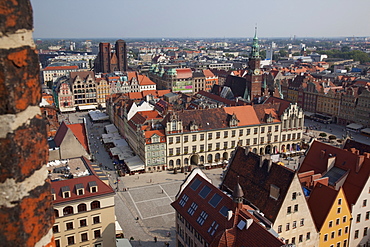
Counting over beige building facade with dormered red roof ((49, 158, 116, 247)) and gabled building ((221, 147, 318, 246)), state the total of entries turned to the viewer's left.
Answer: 0

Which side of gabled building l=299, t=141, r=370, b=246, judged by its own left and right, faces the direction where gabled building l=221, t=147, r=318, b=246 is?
right

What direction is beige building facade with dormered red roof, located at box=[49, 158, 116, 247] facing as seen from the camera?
toward the camera

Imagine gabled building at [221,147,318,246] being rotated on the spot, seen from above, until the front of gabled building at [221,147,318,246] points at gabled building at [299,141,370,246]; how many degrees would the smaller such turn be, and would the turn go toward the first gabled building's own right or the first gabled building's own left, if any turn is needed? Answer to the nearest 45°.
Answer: approximately 90° to the first gabled building's own left

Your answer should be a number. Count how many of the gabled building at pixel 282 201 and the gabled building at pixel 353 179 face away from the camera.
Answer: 0

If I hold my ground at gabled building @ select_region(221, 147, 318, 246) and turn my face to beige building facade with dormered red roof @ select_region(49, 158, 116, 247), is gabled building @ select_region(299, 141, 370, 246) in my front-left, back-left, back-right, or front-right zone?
back-right

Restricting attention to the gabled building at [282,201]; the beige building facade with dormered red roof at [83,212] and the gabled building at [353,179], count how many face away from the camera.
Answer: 0

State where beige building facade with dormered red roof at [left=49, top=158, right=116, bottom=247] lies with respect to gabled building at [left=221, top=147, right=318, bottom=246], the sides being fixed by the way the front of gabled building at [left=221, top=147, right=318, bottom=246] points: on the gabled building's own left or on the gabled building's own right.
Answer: on the gabled building's own right

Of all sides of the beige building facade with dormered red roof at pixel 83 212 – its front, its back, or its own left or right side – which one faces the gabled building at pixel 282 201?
left

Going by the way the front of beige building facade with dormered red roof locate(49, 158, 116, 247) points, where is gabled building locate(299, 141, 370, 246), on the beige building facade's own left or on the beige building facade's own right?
on the beige building facade's own left
